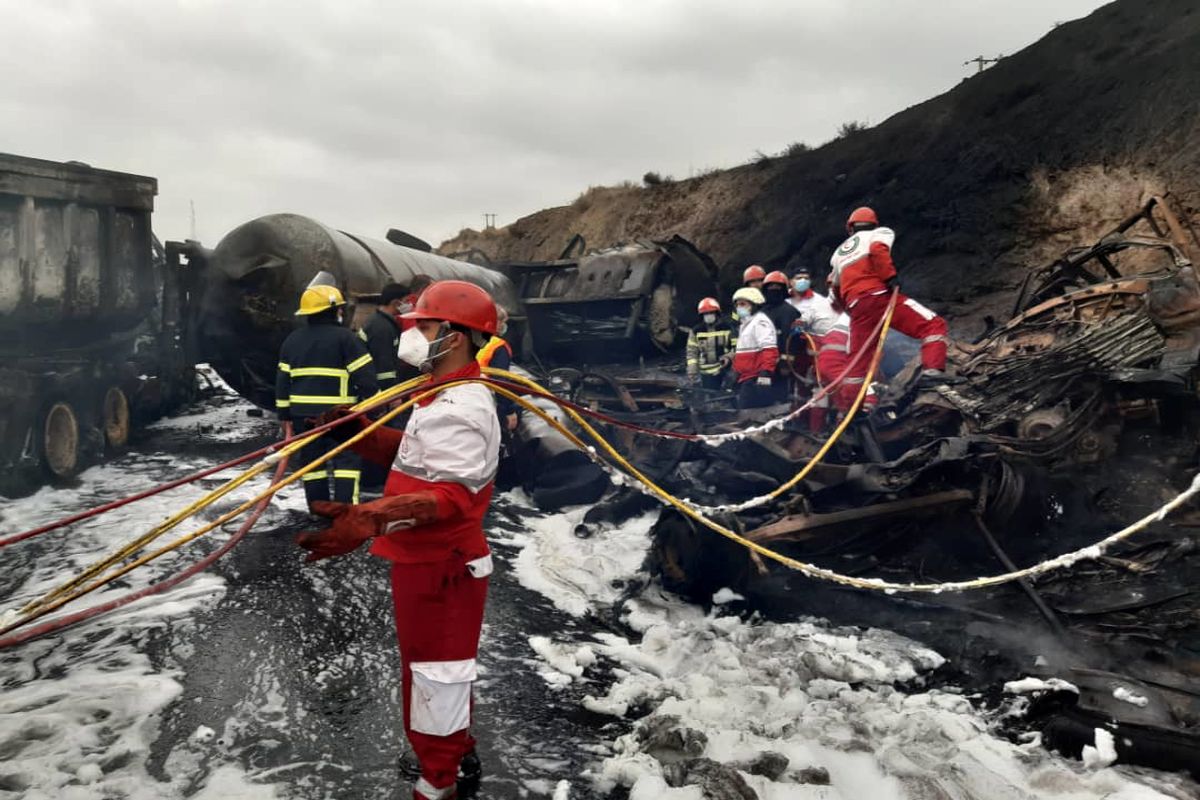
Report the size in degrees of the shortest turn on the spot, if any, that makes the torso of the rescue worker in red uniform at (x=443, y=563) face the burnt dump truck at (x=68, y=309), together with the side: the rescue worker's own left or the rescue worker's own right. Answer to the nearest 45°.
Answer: approximately 45° to the rescue worker's own right

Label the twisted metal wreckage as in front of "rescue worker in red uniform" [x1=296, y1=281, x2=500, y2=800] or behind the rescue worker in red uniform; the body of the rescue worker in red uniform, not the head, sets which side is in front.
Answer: behind

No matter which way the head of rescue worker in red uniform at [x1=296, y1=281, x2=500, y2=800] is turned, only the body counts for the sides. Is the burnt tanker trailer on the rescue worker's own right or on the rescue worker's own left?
on the rescue worker's own right

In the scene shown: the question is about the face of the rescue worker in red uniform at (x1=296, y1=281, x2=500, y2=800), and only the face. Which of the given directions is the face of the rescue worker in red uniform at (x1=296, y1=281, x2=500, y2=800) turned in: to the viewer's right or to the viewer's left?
to the viewer's left

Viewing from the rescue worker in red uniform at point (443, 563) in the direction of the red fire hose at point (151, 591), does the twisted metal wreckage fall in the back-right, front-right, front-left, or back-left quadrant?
back-right
